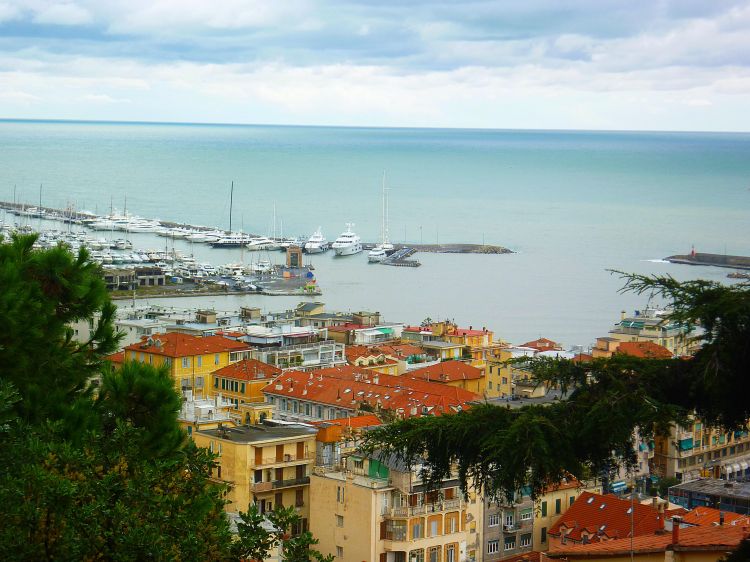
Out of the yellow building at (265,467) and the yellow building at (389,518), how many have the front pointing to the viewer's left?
0

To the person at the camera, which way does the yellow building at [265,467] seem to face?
facing the viewer and to the right of the viewer

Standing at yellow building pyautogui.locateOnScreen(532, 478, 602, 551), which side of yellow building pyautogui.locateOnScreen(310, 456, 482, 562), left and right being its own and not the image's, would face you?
left

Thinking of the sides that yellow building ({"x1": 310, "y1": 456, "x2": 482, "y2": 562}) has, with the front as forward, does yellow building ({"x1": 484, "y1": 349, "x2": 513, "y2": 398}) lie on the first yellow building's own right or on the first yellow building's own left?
on the first yellow building's own left

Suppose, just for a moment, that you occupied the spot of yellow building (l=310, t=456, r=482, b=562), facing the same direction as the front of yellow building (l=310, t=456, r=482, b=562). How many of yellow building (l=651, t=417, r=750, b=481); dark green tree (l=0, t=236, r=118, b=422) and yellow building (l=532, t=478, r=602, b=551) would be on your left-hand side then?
2

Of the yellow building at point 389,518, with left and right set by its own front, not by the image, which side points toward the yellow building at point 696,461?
left

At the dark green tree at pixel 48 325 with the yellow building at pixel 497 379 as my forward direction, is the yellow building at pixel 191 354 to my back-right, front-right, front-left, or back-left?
front-left

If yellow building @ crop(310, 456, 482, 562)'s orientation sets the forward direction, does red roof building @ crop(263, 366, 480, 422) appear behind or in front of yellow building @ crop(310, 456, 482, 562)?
behind

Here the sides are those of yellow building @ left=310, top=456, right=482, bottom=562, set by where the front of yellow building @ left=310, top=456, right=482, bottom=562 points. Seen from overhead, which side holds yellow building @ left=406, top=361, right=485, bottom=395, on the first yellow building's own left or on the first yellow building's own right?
on the first yellow building's own left

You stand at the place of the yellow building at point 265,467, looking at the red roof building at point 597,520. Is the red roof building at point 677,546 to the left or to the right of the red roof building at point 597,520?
right

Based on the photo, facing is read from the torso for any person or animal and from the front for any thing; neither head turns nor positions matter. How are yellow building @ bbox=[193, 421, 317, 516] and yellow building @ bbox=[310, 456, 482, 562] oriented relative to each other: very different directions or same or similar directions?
same or similar directions
